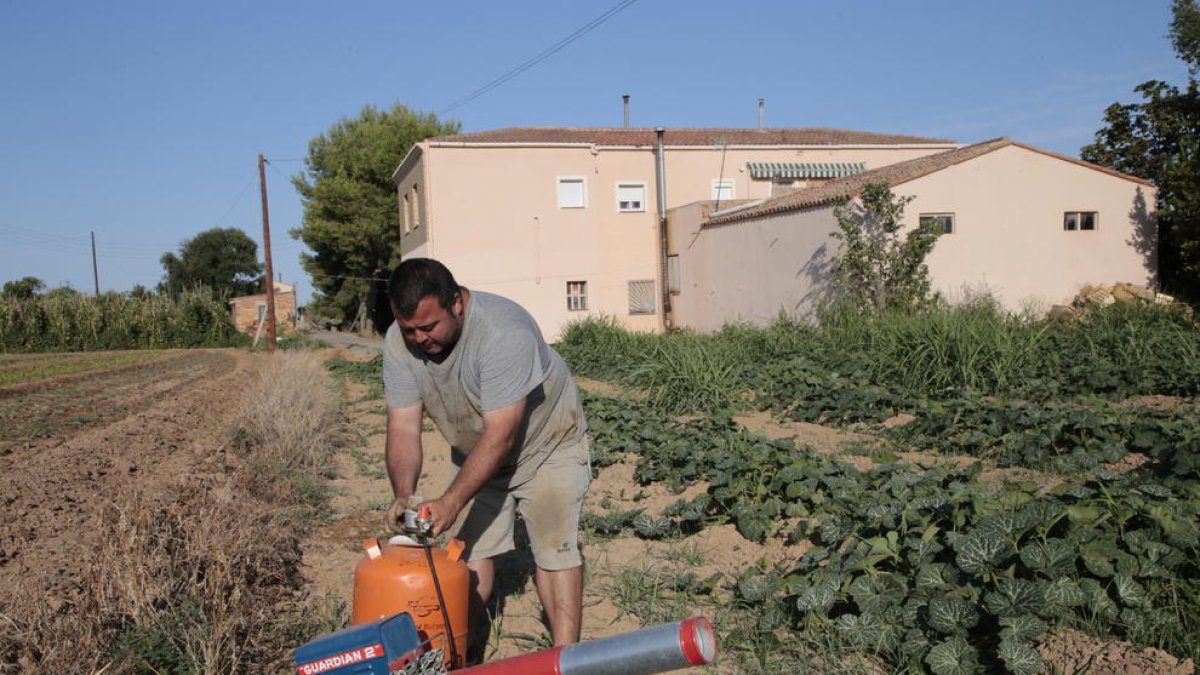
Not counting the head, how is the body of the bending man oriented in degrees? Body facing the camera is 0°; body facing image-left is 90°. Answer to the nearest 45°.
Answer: approximately 45°

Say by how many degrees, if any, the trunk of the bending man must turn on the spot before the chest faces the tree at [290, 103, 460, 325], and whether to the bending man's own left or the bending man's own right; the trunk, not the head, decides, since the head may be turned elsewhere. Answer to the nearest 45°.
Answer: approximately 135° to the bending man's own right

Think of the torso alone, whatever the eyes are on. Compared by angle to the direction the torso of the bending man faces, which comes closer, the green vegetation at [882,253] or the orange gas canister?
the orange gas canister

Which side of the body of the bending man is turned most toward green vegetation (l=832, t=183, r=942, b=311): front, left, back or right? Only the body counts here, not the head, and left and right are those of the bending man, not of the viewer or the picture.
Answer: back

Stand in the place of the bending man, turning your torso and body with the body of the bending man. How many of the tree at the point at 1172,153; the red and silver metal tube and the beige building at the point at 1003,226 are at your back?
2

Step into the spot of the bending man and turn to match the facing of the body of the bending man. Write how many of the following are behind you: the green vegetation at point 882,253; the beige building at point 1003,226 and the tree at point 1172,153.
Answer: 3

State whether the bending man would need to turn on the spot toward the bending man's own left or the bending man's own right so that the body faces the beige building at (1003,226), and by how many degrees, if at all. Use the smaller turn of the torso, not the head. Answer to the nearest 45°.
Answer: approximately 180°

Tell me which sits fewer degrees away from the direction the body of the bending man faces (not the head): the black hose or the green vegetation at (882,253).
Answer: the black hose

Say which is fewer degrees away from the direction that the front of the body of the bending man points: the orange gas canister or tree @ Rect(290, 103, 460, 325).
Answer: the orange gas canister

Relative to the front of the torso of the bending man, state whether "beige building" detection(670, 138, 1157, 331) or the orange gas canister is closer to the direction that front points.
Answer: the orange gas canister

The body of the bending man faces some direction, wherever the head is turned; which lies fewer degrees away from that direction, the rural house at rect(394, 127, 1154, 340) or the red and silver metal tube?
the red and silver metal tube

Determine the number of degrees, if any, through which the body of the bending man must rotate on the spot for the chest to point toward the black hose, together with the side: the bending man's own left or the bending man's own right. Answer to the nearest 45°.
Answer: approximately 45° to the bending man's own left
